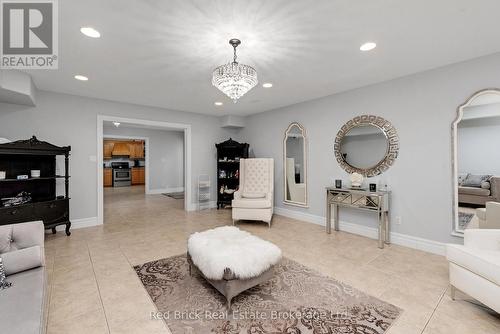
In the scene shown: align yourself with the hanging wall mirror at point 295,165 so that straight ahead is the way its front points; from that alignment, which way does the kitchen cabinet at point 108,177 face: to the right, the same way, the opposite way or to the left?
to the left

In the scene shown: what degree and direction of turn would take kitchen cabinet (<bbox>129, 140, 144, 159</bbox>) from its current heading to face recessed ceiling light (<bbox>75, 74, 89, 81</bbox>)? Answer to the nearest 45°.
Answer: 0° — it already faces it

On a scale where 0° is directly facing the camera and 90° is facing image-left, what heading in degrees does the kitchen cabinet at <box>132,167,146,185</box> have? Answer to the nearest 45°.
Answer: approximately 0°

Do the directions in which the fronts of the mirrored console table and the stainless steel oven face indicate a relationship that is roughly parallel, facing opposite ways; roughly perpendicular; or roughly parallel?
roughly perpendicular

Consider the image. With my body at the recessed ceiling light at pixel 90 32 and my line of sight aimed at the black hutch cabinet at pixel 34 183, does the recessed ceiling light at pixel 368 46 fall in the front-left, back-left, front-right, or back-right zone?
back-right

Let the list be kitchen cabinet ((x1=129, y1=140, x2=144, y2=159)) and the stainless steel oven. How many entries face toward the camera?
2

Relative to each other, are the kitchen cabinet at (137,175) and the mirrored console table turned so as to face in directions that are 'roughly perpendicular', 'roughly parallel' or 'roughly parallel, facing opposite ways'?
roughly perpendicular

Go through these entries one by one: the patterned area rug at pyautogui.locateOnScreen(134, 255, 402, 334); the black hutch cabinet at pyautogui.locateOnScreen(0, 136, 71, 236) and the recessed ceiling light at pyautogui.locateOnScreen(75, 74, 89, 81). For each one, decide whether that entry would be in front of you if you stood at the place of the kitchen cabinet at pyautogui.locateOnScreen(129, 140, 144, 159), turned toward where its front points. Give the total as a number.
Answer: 3

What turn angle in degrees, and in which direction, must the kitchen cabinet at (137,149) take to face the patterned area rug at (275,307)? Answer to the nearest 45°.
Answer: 0° — it already faces it

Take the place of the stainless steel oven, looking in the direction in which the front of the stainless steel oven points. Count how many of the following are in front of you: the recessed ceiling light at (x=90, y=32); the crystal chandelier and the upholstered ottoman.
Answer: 3

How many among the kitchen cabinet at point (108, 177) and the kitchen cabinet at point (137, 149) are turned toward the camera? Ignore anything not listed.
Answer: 2

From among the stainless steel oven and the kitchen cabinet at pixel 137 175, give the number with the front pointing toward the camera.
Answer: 2
